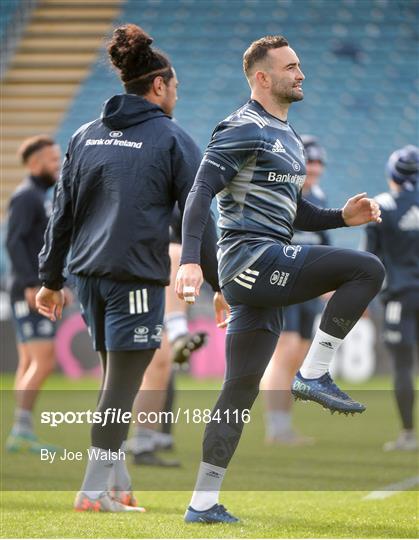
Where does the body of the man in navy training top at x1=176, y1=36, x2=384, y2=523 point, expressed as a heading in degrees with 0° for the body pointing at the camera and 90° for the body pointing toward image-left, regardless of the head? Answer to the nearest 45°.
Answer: approximately 270°

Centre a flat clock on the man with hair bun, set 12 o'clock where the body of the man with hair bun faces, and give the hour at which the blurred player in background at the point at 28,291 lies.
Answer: The blurred player in background is roughly at 10 o'clock from the man with hair bun.

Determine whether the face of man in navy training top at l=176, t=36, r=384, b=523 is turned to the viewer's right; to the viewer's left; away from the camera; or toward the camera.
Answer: to the viewer's right

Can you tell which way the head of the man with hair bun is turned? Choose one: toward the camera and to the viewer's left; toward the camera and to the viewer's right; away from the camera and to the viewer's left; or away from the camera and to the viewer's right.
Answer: away from the camera and to the viewer's right

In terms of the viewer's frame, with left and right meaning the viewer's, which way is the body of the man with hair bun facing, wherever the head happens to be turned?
facing away from the viewer and to the right of the viewer

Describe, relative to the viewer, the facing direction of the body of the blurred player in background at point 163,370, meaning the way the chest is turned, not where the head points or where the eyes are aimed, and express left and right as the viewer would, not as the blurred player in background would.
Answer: facing to the right of the viewer
